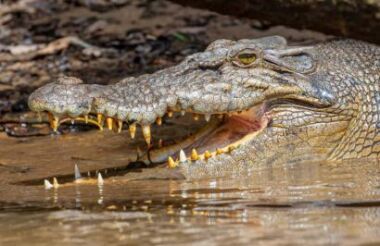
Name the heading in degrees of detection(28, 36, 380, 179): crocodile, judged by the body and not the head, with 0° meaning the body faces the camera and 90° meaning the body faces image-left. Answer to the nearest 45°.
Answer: approximately 90°
